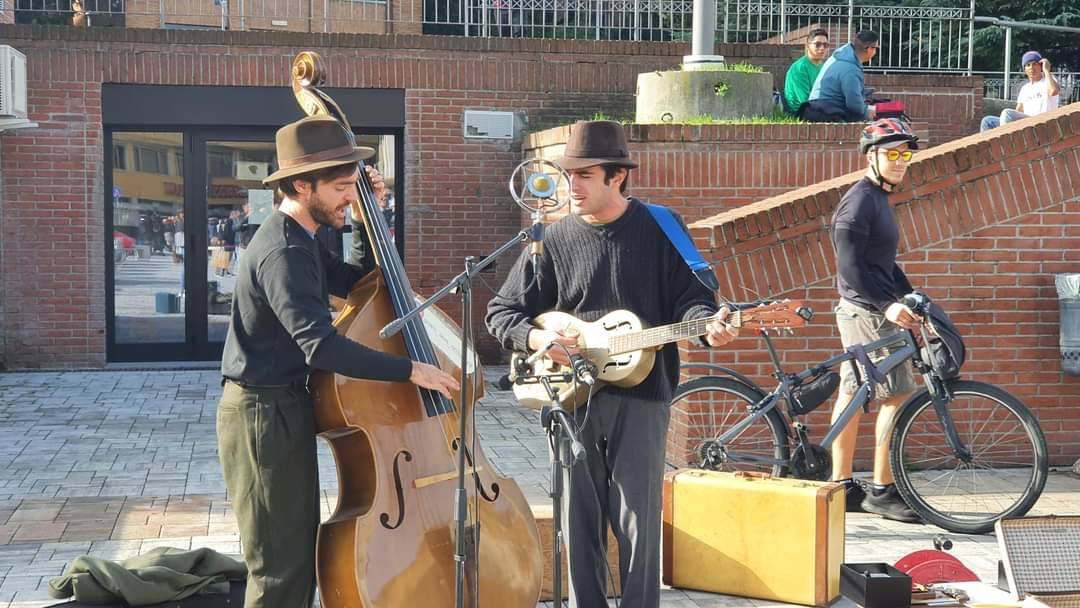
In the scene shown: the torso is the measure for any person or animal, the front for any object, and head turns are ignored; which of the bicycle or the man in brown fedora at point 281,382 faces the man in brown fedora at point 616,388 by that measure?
the man in brown fedora at point 281,382

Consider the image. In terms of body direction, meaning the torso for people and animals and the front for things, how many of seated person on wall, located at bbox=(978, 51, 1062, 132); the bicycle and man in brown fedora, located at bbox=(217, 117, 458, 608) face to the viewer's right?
2

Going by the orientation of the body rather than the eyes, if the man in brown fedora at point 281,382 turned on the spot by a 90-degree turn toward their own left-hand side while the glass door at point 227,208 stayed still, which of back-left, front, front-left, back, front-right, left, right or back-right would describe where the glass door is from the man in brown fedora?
front

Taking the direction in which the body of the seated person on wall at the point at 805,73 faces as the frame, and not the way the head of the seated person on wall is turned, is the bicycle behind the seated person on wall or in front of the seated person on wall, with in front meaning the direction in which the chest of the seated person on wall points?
in front

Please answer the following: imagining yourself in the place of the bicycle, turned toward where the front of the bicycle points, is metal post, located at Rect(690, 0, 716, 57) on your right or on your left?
on your left

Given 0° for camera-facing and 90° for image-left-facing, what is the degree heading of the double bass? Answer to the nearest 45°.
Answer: approximately 315°

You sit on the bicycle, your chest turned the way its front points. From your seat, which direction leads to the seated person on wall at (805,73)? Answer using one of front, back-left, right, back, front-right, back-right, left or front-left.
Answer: left

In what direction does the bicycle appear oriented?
to the viewer's right

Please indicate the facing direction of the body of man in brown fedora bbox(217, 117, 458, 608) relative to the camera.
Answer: to the viewer's right

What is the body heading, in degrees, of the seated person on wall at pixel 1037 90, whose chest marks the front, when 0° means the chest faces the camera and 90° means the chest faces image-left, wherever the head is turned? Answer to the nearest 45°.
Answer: approximately 45°

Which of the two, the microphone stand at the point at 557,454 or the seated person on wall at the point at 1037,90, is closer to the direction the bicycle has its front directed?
the seated person on wall

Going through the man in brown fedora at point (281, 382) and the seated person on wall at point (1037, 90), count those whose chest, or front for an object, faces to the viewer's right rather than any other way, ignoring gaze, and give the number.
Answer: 1
